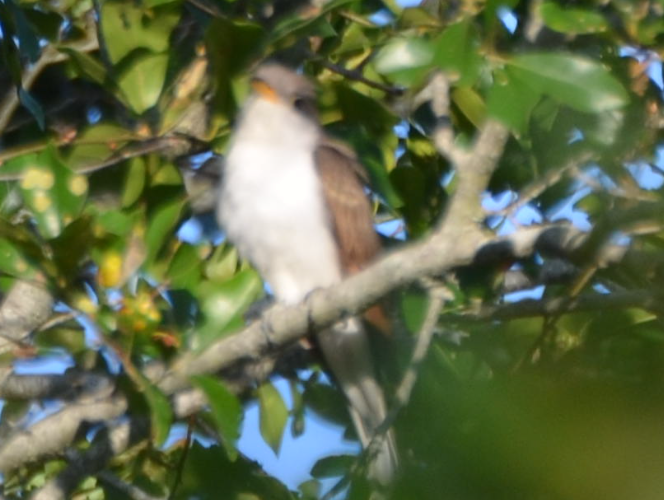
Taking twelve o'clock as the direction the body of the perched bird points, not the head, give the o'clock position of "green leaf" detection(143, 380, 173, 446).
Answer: The green leaf is roughly at 2 o'clock from the perched bird.

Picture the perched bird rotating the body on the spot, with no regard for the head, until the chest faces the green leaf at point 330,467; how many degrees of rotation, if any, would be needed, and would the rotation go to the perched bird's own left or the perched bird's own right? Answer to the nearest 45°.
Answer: approximately 45° to the perched bird's own left

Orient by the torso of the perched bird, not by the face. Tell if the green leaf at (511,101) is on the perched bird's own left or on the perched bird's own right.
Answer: on the perched bird's own left

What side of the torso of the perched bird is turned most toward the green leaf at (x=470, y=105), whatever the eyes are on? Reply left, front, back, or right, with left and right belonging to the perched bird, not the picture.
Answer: left

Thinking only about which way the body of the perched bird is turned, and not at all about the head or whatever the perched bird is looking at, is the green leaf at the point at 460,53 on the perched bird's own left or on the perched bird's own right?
on the perched bird's own left

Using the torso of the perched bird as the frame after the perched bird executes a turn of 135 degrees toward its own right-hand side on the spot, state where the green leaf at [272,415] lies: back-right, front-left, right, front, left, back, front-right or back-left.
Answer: front-left

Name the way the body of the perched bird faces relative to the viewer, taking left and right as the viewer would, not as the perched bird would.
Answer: facing the viewer and to the left of the viewer
